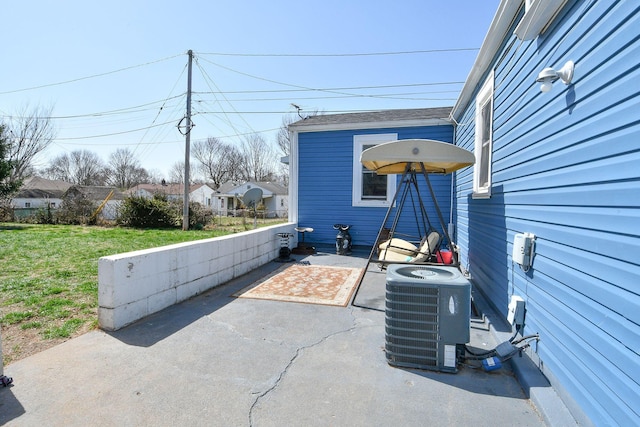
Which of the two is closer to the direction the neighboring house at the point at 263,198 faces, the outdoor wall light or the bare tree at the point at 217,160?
the outdoor wall light

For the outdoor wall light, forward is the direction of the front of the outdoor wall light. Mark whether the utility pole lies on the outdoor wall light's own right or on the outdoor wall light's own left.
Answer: on the outdoor wall light's own right

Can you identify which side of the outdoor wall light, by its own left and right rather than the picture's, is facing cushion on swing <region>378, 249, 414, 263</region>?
right

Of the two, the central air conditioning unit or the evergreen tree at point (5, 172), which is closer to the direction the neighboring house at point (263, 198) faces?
the central air conditioning unit

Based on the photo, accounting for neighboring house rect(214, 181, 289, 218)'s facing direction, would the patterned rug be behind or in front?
in front

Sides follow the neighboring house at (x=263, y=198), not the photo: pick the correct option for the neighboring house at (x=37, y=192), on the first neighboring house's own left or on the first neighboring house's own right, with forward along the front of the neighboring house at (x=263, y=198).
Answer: on the first neighboring house's own right

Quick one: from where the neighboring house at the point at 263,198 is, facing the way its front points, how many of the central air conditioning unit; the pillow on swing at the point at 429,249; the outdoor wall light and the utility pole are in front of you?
4

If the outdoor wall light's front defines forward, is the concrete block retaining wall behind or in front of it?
in front

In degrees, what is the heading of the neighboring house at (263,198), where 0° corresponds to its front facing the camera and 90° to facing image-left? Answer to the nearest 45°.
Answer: approximately 0°

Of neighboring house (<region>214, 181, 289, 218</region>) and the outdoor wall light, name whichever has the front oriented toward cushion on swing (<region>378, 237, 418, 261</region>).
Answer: the neighboring house

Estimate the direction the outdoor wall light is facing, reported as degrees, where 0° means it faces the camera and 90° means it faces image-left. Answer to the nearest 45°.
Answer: approximately 45°

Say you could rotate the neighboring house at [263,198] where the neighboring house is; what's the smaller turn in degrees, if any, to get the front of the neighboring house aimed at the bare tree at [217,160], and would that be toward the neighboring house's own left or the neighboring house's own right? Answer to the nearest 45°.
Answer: approximately 135° to the neighboring house's own right

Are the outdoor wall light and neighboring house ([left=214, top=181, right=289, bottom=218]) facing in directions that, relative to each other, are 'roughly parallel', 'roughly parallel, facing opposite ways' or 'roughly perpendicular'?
roughly perpendicular

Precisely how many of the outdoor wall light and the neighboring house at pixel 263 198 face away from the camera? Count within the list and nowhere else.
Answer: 0

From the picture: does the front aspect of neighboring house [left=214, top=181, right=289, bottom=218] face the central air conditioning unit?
yes
